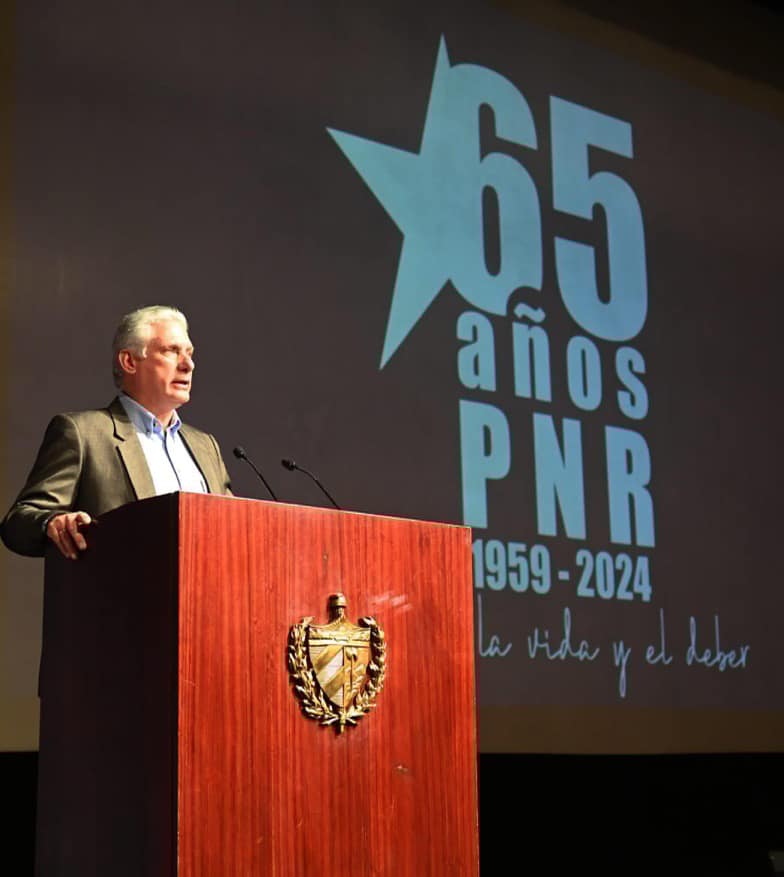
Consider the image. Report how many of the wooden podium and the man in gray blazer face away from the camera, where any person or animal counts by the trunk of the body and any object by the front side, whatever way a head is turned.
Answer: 0

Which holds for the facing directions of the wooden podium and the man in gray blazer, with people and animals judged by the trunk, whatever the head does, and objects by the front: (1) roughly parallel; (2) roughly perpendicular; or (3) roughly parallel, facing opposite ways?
roughly parallel

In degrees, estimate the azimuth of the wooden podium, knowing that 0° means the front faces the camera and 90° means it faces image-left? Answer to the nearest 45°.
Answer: approximately 315°

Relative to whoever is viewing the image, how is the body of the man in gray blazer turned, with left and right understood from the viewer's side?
facing the viewer and to the right of the viewer
